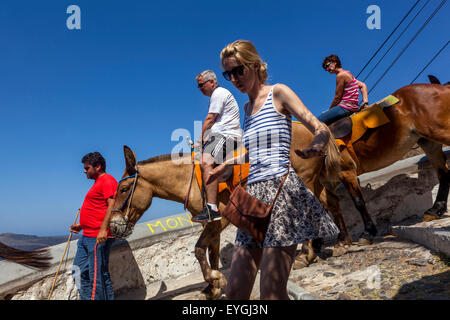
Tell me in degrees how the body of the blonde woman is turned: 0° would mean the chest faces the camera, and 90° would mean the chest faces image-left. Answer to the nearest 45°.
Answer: approximately 45°

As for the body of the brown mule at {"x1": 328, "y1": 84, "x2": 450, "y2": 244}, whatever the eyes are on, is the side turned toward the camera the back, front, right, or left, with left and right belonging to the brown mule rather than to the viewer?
left

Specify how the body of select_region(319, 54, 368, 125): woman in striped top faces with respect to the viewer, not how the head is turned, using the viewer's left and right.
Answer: facing to the left of the viewer

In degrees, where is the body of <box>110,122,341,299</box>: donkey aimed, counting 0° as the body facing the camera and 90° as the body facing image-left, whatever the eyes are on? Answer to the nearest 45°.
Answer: approximately 90°

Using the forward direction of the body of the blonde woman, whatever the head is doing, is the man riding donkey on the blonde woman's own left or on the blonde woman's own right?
on the blonde woman's own right

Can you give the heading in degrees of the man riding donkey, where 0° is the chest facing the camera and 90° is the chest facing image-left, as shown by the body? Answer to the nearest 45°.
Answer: approximately 90°

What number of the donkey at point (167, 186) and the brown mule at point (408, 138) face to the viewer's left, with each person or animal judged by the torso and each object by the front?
2

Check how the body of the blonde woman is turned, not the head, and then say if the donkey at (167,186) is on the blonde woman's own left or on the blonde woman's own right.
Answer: on the blonde woman's own right

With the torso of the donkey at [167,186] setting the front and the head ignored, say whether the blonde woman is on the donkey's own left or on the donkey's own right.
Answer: on the donkey's own left

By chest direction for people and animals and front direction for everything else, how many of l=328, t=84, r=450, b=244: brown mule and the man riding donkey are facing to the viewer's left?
2
